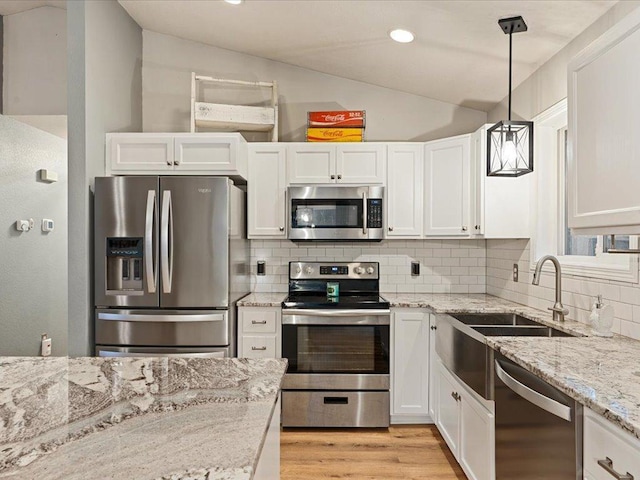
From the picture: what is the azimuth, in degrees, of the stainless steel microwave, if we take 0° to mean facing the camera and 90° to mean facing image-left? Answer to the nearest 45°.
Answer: approximately 0°

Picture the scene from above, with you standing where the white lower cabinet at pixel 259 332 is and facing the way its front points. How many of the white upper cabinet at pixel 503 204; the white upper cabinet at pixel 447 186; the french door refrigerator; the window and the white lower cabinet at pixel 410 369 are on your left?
4

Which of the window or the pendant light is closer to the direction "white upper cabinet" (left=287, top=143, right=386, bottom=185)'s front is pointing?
the pendant light

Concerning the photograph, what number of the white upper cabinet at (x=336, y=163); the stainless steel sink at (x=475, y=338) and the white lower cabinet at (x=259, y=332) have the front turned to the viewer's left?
1

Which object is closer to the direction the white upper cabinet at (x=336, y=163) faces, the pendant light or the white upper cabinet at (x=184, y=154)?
the pendant light

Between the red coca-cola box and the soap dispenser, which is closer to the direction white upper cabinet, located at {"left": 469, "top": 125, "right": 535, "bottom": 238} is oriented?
the red coca-cola box

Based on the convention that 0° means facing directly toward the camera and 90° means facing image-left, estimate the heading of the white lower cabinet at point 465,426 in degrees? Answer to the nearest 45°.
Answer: approximately 45°

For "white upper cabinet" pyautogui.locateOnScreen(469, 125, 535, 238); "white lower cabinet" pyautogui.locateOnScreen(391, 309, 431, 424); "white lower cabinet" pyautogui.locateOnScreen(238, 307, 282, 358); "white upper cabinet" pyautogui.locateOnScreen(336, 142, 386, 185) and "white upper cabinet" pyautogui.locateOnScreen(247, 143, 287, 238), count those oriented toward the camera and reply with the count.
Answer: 4

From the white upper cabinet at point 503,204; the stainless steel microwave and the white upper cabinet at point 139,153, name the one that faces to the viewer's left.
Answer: the white upper cabinet at point 503,204

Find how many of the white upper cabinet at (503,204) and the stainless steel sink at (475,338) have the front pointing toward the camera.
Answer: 0

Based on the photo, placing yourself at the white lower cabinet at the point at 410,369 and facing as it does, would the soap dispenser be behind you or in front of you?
in front
